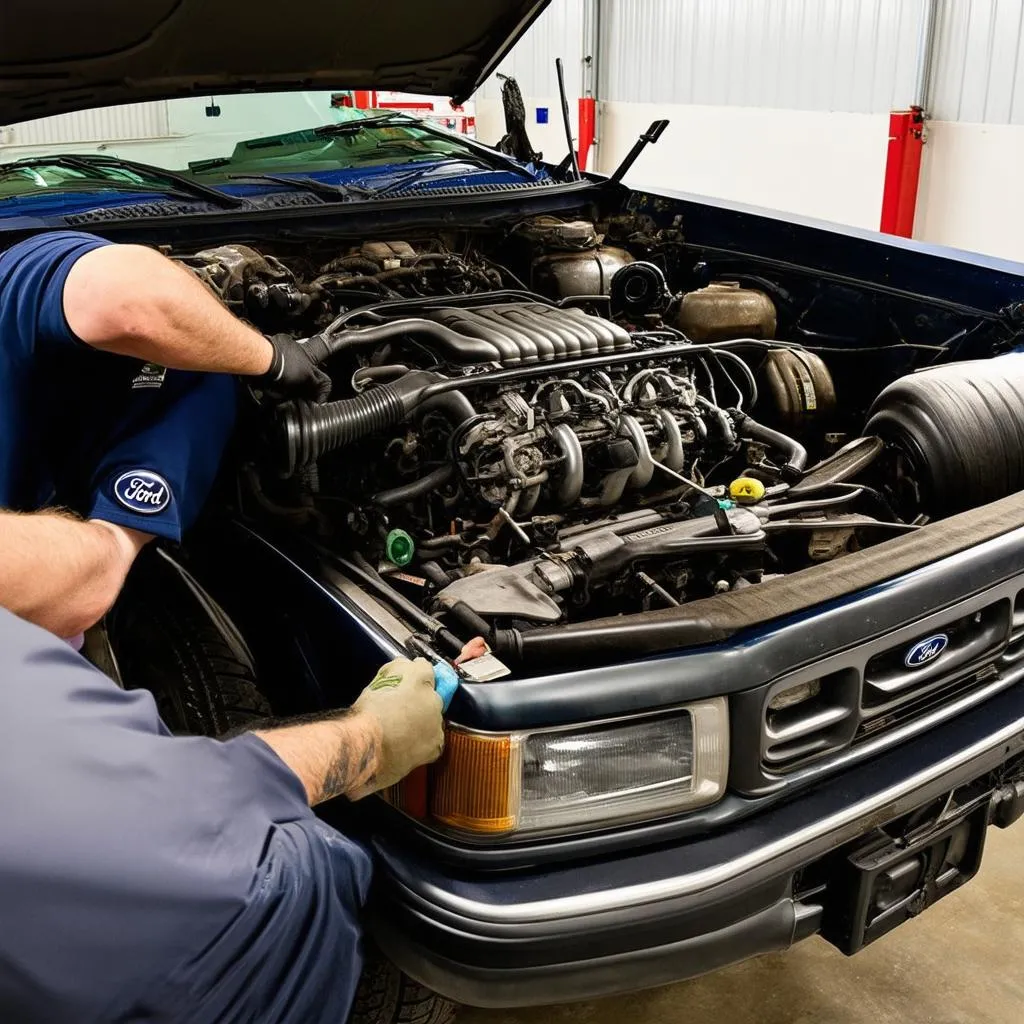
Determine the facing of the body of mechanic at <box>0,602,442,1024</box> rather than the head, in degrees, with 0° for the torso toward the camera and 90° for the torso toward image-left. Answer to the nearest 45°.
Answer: approximately 225°

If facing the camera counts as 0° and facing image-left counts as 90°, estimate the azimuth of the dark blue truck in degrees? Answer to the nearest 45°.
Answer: approximately 315°

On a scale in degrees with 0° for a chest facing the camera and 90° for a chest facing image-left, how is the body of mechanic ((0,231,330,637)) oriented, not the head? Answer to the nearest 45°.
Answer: approximately 270°

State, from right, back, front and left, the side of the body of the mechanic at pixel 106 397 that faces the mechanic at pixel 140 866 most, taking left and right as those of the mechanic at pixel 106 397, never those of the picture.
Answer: right

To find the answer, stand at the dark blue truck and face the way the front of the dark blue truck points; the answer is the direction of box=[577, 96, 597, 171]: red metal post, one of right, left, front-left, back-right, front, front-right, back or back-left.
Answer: back-left

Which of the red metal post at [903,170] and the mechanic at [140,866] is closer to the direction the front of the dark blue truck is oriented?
the mechanic

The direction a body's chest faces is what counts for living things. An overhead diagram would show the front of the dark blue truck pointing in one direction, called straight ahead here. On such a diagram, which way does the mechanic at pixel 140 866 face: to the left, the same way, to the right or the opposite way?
to the left

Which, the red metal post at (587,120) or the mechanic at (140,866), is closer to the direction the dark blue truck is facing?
the mechanic
